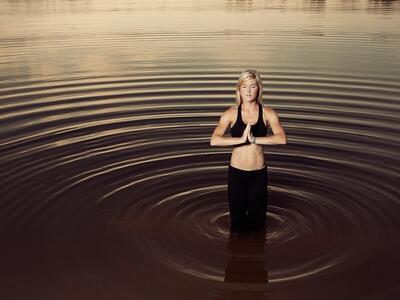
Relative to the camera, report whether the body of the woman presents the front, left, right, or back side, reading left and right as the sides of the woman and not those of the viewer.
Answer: front

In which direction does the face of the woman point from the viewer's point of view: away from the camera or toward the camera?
toward the camera
